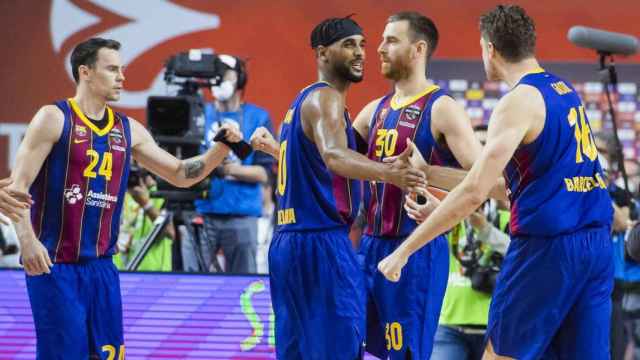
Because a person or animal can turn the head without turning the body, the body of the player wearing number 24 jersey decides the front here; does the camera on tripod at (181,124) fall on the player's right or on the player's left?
on the player's left

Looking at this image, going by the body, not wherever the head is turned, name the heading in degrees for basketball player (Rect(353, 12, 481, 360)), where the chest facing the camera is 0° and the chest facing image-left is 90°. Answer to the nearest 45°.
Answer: approximately 45°

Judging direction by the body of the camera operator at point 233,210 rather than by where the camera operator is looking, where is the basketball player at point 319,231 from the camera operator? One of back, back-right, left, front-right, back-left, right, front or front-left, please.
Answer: front-left

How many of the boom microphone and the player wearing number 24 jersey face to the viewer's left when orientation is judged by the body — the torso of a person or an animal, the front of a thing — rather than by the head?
1

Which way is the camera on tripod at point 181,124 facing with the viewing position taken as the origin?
facing the viewer and to the left of the viewer

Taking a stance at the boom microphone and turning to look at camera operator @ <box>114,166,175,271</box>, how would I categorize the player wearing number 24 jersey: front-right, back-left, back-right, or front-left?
front-left

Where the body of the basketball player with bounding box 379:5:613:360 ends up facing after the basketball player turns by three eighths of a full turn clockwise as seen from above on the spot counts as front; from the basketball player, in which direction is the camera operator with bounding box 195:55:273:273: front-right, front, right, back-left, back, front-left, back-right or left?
back-left

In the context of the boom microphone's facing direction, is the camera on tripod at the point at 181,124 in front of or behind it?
in front

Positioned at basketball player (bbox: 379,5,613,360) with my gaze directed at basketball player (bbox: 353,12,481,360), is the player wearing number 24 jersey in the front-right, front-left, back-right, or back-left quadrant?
front-left

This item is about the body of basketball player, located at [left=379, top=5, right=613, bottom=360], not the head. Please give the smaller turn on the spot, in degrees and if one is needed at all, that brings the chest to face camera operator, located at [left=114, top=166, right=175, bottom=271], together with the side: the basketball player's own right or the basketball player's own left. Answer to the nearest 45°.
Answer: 0° — they already face them

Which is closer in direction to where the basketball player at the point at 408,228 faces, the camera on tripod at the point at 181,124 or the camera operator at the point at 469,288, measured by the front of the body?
the camera on tripod

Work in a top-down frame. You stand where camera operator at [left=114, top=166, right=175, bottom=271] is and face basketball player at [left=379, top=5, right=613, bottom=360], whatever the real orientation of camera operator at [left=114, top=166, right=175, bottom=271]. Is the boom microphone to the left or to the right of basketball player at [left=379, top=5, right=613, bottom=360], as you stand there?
left

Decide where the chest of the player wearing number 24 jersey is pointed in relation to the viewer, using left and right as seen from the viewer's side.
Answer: facing the viewer and to the right of the viewer

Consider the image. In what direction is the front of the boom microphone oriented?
to the viewer's left

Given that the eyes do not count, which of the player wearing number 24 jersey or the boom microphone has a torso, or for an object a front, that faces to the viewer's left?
the boom microphone

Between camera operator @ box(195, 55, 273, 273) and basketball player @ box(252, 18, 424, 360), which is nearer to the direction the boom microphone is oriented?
the camera operator

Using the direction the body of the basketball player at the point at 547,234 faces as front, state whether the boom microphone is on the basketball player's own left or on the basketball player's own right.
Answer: on the basketball player's own right

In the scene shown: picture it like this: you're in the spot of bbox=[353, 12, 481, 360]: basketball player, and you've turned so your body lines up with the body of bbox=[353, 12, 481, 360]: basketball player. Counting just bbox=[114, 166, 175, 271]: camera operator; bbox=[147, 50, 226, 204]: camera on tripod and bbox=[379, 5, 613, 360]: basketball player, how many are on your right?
2
